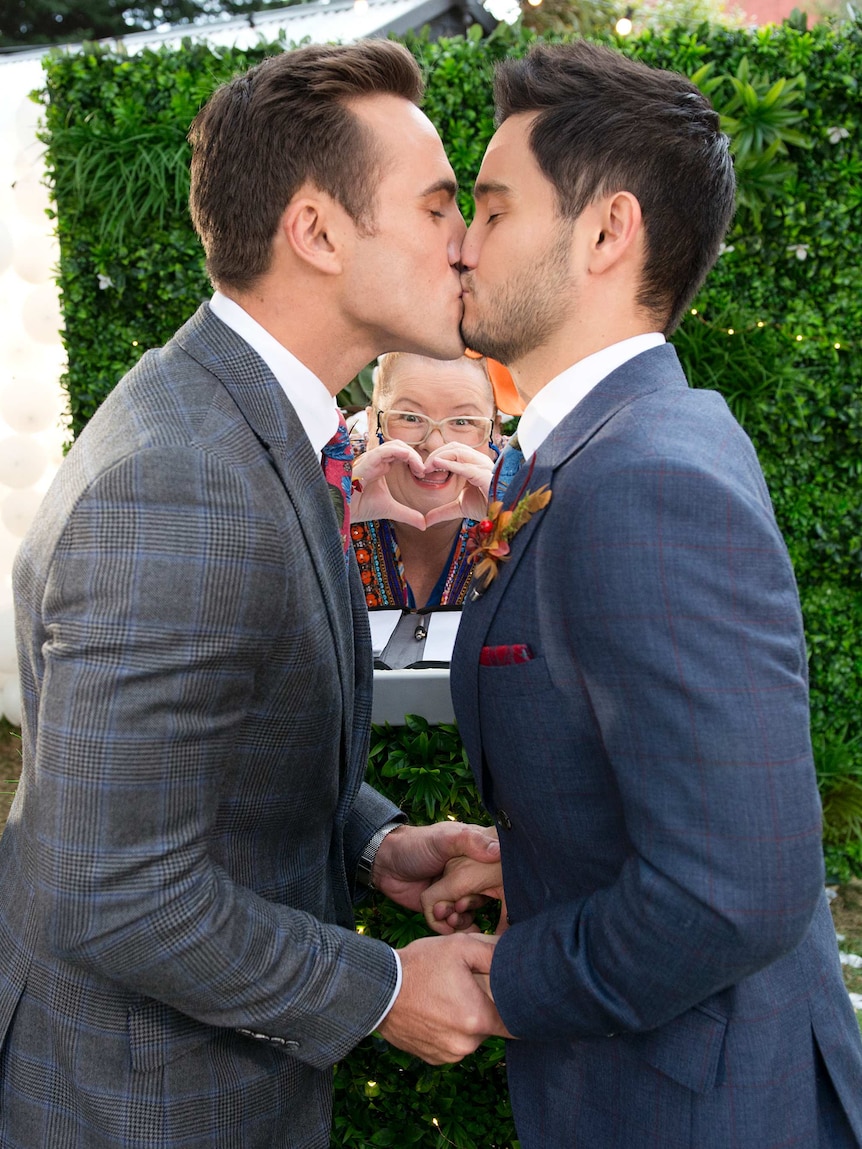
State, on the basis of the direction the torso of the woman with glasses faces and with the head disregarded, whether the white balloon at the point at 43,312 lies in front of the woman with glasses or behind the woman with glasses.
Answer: behind

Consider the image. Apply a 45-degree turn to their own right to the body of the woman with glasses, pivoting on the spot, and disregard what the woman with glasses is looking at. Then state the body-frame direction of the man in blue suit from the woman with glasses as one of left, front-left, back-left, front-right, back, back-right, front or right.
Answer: front-left

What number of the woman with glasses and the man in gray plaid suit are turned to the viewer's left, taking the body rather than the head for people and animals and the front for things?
0

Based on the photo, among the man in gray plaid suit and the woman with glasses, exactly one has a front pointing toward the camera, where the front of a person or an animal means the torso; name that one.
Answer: the woman with glasses

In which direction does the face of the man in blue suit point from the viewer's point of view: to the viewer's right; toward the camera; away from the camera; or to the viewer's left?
to the viewer's left

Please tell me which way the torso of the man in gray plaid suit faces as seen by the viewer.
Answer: to the viewer's right

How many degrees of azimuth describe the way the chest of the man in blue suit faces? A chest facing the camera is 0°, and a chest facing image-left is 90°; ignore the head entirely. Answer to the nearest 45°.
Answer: approximately 90°

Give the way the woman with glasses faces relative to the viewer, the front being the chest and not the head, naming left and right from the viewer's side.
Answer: facing the viewer

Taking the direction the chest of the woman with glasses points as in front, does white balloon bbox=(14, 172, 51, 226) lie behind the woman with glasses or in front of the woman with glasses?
behind

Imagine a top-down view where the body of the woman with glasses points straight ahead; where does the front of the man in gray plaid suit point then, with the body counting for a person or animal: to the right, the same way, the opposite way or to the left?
to the left

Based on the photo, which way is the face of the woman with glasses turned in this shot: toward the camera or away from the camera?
toward the camera

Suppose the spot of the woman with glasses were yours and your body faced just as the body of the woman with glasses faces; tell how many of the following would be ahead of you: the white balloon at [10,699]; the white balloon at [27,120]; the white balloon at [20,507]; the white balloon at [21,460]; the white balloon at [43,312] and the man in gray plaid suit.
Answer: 1

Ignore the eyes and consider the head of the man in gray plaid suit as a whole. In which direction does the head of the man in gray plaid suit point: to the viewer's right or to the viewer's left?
to the viewer's right

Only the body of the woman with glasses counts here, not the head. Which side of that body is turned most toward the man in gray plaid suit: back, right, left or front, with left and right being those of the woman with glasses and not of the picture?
front
